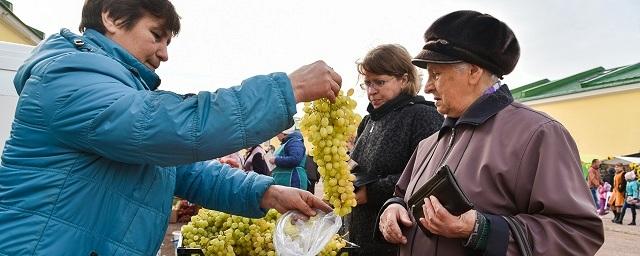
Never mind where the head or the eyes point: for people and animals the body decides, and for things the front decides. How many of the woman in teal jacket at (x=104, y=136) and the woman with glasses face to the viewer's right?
1

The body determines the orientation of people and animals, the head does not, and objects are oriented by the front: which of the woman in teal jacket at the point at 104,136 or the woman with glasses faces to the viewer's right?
the woman in teal jacket

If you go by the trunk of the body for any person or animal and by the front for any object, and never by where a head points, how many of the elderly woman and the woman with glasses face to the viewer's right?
0

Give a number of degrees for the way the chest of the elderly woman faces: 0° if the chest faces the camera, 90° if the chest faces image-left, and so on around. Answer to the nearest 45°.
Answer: approximately 45°

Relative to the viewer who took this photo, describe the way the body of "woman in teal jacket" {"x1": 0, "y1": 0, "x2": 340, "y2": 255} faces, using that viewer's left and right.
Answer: facing to the right of the viewer

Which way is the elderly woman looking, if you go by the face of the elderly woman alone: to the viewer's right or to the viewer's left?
to the viewer's left

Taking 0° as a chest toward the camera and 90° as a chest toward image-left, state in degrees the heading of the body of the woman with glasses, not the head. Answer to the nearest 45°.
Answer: approximately 45°

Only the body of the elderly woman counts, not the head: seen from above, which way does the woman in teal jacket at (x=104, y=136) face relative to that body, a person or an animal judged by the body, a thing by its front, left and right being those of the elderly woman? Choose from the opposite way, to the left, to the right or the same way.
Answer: the opposite way

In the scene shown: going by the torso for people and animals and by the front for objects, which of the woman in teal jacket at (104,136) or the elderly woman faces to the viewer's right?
the woman in teal jacket
